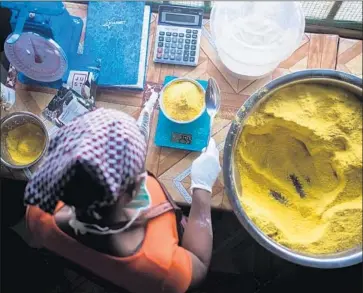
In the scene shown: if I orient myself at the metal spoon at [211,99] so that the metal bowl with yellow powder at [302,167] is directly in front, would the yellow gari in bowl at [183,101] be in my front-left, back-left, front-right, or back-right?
back-right

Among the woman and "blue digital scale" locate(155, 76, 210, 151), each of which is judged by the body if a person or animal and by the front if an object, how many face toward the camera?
1

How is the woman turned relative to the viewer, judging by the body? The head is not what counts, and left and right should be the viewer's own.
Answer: facing away from the viewer and to the right of the viewer

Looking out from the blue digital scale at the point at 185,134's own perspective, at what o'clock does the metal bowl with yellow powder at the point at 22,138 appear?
The metal bowl with yellow powder is roughly at 3 o'clock from the blue digital scale.

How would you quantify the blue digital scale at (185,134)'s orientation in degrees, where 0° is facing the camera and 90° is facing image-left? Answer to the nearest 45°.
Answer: approximately 0°

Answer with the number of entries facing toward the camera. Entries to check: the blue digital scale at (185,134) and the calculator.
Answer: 2

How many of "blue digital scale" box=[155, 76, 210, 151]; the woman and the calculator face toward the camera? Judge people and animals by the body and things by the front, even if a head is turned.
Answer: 2

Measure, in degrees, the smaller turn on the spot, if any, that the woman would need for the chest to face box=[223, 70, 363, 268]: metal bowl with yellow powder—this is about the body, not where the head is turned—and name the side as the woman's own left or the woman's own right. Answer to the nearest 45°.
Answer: approximately 45° to the woman's own right

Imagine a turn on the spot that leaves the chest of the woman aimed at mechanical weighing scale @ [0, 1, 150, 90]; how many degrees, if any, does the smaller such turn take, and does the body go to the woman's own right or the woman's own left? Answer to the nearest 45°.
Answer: approximately 45° to the woman's own left
